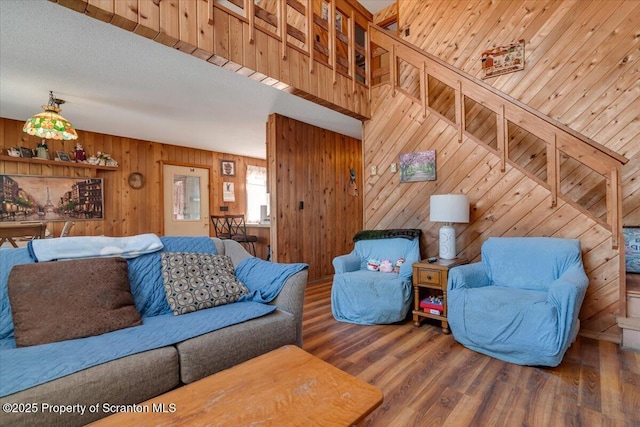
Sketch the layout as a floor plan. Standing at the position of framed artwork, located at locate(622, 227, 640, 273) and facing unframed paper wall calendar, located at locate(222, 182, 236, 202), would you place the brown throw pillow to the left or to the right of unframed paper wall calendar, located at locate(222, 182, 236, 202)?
left

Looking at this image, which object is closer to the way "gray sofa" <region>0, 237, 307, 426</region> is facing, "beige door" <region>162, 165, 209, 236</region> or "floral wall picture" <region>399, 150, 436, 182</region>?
the floral wall picture

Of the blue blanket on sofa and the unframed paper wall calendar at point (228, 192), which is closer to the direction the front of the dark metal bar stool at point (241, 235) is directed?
the unframed paper wall calendar

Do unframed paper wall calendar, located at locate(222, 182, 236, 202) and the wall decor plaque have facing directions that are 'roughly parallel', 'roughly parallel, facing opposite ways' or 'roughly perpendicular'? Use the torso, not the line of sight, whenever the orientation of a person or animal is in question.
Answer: roughly perpendicular

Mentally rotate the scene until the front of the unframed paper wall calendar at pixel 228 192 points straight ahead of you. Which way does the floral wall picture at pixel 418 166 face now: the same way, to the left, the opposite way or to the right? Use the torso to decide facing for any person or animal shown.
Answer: to the right

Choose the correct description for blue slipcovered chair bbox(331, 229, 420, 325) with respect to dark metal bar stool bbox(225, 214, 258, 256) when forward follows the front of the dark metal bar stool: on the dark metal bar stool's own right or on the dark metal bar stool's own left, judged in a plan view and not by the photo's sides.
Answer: on the dark metal bar stool's own right

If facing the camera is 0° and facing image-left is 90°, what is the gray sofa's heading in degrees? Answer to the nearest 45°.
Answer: approximately 315°

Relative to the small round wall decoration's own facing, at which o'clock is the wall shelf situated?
The wall shelf is roughly at 2 o'clock from the small round wall decoration.

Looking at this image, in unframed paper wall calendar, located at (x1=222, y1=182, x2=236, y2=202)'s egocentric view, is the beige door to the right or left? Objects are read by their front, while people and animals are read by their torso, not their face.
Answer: on its right

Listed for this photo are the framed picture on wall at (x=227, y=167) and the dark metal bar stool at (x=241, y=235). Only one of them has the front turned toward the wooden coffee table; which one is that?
the framed picture on wall
